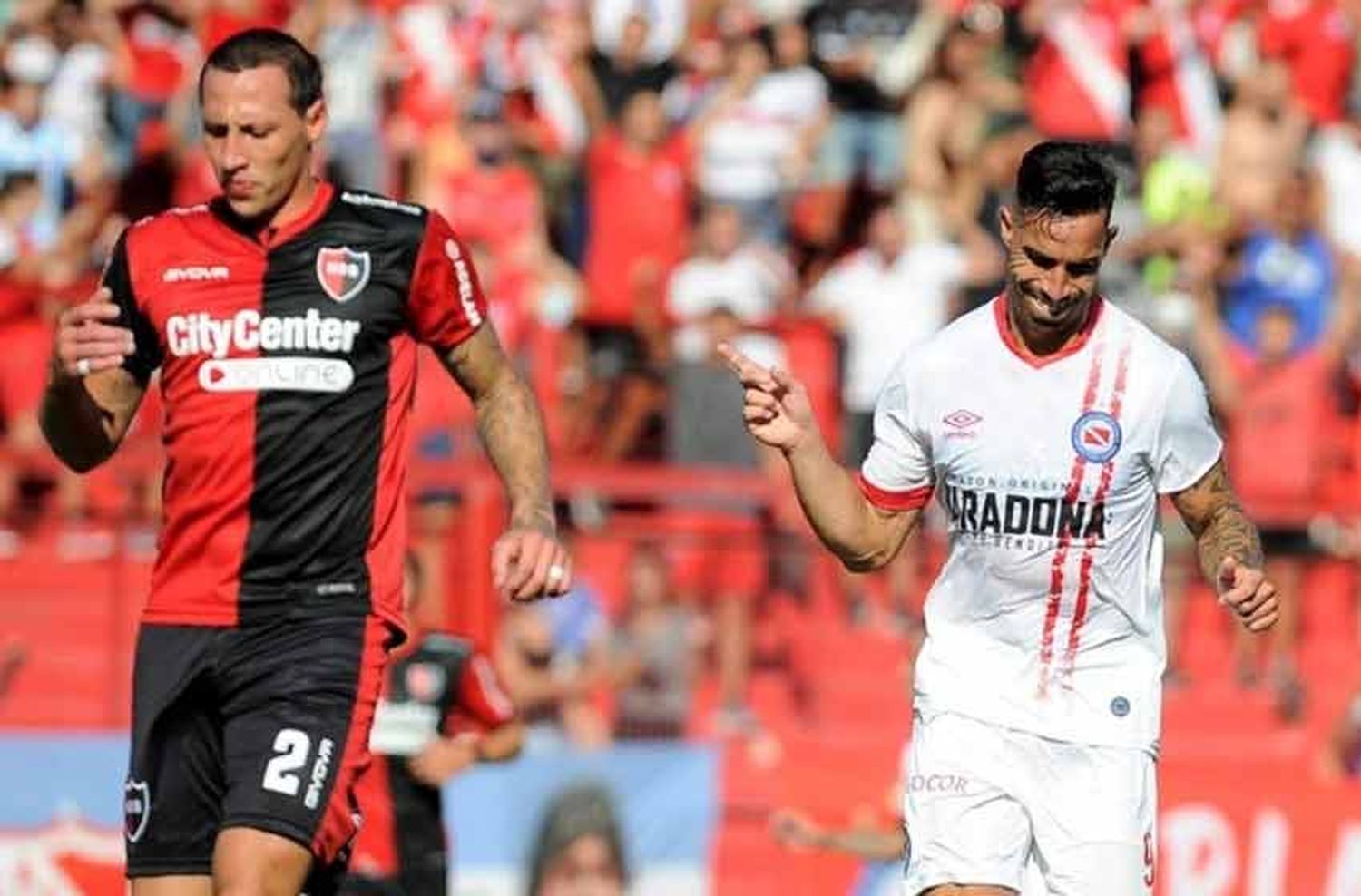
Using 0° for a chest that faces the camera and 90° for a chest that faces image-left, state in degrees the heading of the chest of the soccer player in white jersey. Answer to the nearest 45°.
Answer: approximately 0°

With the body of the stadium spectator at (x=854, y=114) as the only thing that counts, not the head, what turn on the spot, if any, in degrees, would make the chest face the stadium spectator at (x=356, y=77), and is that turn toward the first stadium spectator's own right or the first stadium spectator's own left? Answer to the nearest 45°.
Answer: approximately 90° to the first stadium spectator's own right

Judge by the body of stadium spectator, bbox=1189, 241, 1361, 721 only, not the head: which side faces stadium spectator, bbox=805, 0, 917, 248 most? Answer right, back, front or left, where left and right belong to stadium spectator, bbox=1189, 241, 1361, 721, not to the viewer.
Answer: back

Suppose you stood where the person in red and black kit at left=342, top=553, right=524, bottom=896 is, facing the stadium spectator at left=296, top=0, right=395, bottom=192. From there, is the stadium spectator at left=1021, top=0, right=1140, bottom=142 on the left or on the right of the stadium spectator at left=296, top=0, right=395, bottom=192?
right

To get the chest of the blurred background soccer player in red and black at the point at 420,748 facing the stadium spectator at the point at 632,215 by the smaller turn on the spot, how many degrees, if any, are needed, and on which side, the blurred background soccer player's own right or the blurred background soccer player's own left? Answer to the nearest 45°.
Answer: approximately 135° to the blurred background soccer player's own right
